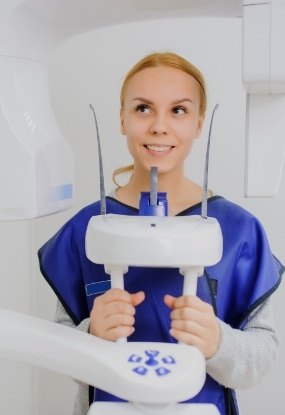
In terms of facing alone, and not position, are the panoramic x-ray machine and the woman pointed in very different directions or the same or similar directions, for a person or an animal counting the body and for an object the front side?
same or similar directions

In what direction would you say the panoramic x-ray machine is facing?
toward the camera

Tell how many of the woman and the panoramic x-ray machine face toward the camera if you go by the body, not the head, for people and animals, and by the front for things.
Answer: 2

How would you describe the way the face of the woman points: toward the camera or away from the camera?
toward the camera
